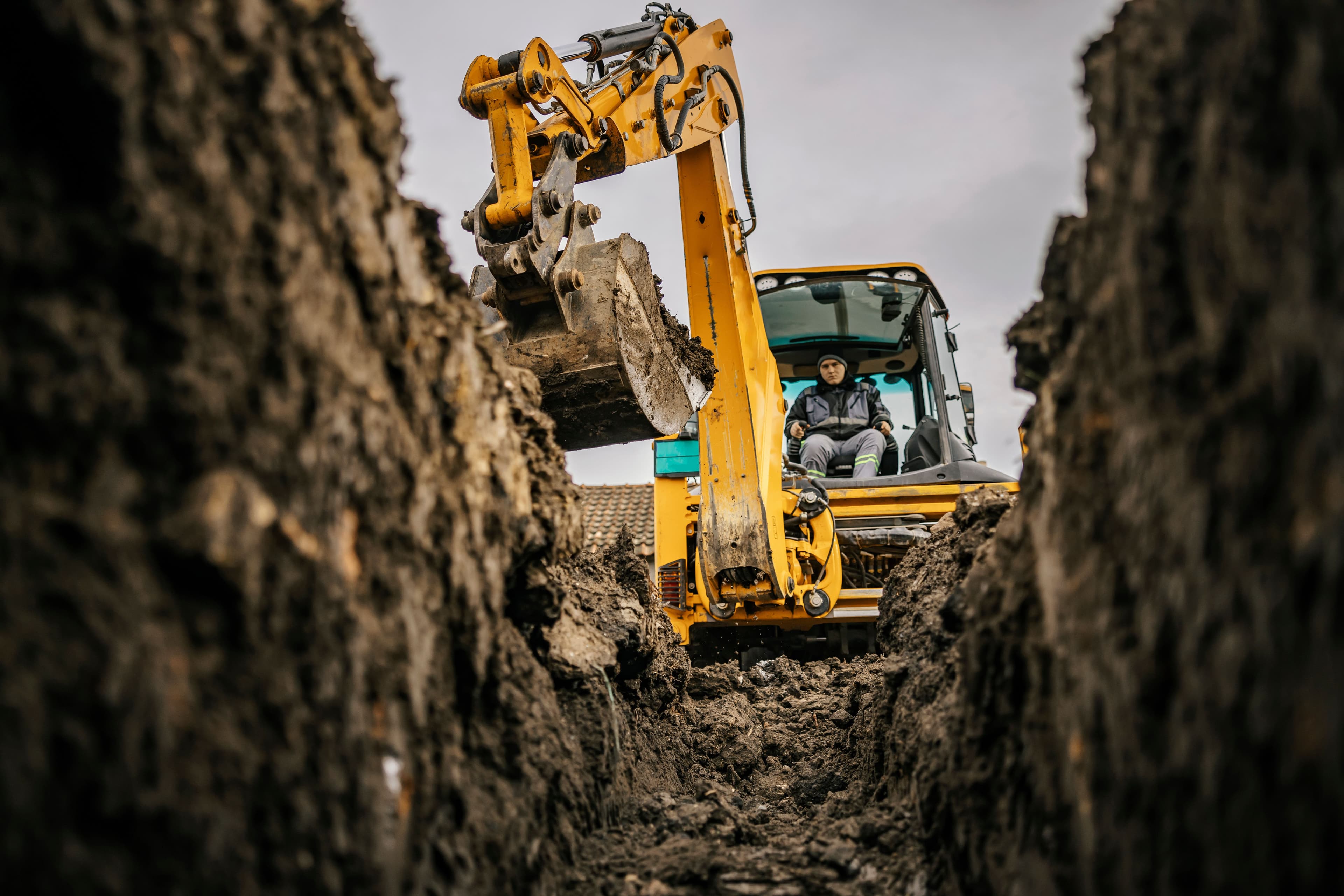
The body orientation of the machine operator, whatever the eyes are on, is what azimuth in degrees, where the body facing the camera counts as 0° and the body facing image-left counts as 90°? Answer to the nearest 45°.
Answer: approximately 0°

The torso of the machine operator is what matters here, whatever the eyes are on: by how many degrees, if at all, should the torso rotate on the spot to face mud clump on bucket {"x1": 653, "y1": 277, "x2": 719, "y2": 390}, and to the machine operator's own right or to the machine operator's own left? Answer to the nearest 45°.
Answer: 0° — they already face it
